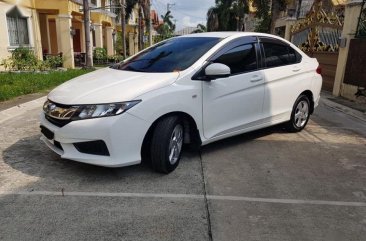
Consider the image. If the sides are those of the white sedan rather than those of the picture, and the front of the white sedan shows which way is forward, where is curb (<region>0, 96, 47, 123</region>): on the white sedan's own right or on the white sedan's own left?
on the white sedan's own right

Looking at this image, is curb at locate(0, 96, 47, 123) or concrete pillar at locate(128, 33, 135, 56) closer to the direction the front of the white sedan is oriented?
the curb

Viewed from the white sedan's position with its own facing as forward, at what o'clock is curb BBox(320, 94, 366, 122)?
The curb is roughly at 6 o'clock from the white sedan.

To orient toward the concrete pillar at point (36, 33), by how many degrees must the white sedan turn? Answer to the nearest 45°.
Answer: approximately 90° to its right

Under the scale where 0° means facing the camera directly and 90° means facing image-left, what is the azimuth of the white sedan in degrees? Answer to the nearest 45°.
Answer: approximately 45°

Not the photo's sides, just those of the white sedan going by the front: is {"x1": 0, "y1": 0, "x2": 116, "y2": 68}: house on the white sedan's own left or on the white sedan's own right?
on the white sedan's own right

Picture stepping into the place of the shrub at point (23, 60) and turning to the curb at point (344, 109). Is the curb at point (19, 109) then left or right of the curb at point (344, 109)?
right

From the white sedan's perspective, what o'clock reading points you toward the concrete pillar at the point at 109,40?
The concrete pillar is roughly at 4 o'clock from the white sedan.

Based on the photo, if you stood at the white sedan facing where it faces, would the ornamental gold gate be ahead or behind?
behind

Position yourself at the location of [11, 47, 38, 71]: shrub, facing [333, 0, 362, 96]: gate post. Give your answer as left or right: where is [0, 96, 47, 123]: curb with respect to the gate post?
right

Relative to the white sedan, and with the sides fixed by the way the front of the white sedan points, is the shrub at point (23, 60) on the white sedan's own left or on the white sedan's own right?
on the white sedan's own right

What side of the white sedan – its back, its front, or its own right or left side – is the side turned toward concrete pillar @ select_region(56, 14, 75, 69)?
right

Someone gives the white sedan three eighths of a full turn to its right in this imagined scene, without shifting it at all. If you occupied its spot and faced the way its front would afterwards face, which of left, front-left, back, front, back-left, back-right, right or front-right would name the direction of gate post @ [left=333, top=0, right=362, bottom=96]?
front-right

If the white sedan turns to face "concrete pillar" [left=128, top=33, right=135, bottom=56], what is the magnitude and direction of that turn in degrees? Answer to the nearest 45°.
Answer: approximately 135° to its right

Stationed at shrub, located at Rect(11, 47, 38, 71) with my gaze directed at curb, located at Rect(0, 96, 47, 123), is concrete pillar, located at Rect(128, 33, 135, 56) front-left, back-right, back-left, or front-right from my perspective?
back-left

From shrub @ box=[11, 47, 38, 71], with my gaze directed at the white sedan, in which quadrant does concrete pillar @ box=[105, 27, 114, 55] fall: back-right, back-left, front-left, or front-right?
back-left

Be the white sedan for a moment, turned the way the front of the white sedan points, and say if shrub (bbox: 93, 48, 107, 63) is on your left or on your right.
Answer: on your right
